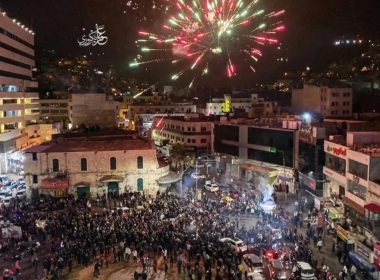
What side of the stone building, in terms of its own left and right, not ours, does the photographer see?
front

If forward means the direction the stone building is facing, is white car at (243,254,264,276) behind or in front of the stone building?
in front

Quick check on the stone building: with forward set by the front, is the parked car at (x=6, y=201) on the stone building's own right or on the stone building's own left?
on the stone building's own right

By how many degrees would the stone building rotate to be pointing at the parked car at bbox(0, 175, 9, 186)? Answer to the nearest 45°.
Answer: approximately 135° to its right

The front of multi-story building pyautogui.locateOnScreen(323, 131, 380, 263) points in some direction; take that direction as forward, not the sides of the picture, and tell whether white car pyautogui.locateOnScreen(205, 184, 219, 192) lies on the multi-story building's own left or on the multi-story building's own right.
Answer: on the multi-story building's own right

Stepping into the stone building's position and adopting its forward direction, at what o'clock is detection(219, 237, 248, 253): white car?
The white car is roughly at 11 o'clock from the stone building.

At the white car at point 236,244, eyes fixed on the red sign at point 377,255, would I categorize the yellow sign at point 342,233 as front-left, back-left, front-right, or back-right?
front-left

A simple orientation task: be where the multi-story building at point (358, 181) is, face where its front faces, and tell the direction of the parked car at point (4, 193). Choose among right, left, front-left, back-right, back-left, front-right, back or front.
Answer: front-right

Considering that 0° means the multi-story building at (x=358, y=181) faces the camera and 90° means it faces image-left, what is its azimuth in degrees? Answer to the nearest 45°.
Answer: approximately 45°

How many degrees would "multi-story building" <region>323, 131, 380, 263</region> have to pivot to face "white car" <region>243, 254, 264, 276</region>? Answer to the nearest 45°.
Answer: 0° — it already faces it

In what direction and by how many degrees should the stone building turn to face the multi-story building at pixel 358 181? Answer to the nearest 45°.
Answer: approximately 45° to its left

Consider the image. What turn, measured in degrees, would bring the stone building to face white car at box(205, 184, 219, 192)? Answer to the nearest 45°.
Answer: approximately 90° to its left

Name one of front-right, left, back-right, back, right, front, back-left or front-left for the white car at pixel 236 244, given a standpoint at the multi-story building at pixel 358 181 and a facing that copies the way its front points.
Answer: front

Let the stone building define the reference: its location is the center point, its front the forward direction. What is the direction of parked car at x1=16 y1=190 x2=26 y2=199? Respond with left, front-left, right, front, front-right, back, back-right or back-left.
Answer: right

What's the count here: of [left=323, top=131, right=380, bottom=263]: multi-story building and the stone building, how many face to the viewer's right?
0
